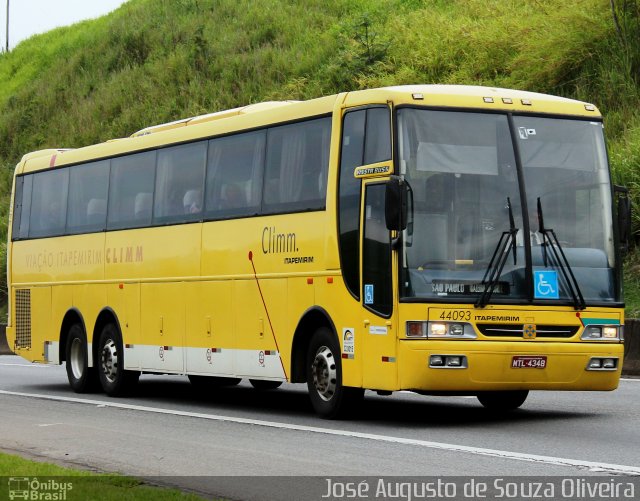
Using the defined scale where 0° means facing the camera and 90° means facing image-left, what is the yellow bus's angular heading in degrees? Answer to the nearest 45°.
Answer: approximately 315°

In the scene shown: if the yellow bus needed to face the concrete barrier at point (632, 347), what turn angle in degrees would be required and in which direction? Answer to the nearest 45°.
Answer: approximately 90° to its left
